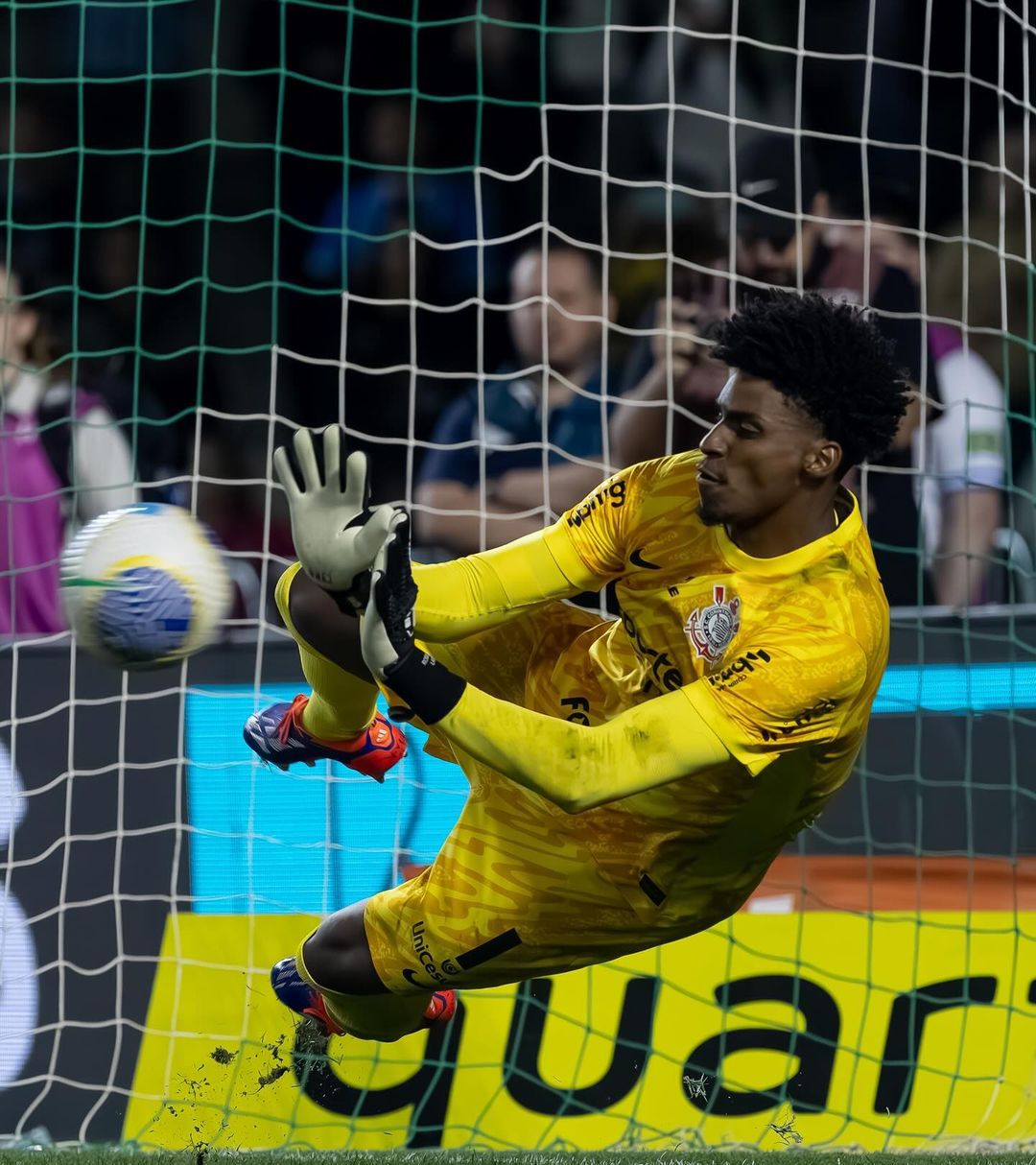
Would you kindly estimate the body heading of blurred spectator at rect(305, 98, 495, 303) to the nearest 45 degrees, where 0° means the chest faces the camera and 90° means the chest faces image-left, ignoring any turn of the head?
approximately 0°

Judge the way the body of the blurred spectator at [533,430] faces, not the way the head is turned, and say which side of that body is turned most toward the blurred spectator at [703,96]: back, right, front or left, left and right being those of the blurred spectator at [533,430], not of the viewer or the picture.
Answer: back

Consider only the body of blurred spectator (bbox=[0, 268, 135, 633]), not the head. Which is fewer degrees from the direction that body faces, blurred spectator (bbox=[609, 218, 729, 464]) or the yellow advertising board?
the yellow advertising board

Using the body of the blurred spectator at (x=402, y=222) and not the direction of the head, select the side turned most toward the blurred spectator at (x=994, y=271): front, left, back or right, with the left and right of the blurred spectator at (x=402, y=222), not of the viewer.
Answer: left
